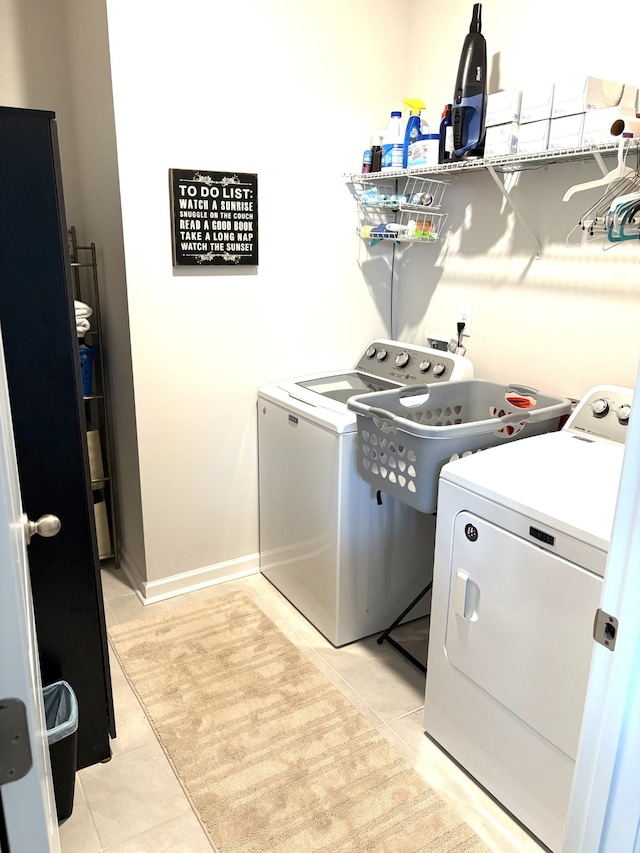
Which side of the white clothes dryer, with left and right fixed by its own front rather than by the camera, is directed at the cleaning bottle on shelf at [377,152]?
right

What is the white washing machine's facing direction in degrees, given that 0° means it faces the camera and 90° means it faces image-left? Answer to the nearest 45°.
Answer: approximately 45°

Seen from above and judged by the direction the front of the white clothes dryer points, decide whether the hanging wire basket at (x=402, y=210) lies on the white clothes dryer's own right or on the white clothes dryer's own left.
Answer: on the white clothes dryer's own right

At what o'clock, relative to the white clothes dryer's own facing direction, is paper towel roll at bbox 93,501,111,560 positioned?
The paper towel roll is roughly at 2 o'clock from the white clothes dryer.

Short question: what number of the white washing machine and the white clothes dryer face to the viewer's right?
0

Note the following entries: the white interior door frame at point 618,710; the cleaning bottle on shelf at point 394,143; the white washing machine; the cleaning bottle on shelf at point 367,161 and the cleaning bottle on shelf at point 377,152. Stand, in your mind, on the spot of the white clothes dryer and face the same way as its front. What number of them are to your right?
4

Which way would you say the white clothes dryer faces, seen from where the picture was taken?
facing the viewer and to the left of the viewer

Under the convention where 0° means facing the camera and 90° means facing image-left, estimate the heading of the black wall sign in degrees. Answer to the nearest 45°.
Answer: approximately 315°

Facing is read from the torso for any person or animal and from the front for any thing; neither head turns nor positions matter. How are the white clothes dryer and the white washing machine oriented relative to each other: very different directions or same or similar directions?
same or similar directions

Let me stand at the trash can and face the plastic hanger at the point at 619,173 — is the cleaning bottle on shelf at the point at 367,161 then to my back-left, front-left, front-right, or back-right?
front-left
